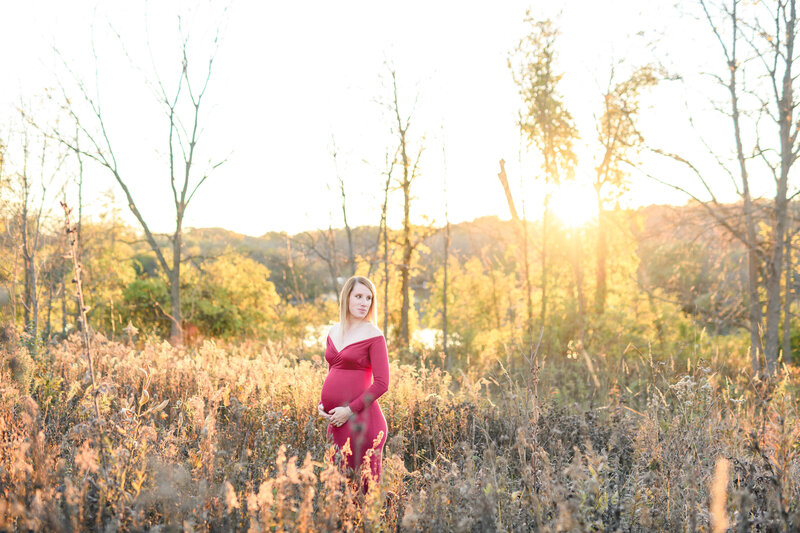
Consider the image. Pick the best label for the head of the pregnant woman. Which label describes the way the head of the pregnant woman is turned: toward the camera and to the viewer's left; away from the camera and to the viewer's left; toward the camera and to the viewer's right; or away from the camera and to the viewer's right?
toward the camera and to the viewer's right

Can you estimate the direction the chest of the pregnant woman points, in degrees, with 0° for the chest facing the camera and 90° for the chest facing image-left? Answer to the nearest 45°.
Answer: approximately 45°
